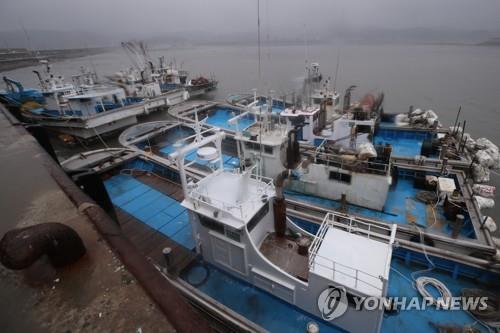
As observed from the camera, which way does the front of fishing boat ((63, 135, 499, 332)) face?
facing away from the viewer and to the left of the viewer

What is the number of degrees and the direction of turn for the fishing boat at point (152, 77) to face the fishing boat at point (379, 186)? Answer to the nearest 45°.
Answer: approximately 90° to its left

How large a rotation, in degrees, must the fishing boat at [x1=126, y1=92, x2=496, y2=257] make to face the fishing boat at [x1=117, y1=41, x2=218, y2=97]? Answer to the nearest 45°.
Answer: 0° — it already faces it

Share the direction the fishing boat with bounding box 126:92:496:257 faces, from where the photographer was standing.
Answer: facing away from the viewer and to the left of the viewer

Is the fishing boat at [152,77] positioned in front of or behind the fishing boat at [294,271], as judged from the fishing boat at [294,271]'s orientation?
in front

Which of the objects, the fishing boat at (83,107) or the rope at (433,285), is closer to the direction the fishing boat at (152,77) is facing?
the fishing boat
